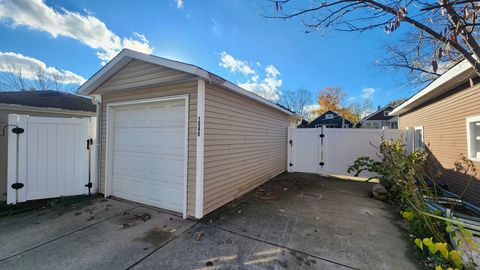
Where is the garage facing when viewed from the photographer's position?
facing the viewer and to the left of the viewer

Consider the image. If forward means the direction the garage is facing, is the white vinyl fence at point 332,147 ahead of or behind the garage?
behind

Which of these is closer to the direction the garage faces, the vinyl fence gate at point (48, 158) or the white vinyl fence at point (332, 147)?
the vinyl fence gate

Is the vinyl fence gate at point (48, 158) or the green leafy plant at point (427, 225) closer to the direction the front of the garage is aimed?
the vinyl fence gate

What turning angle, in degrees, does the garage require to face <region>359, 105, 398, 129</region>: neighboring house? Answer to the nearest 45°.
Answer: approximately 180°

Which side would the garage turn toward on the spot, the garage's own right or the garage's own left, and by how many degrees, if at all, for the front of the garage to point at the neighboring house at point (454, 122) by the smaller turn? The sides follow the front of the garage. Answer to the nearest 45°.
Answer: approximately 135° to the garage's own left

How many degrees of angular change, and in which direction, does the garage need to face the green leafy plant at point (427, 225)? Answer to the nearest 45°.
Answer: approximately 90° to its left
